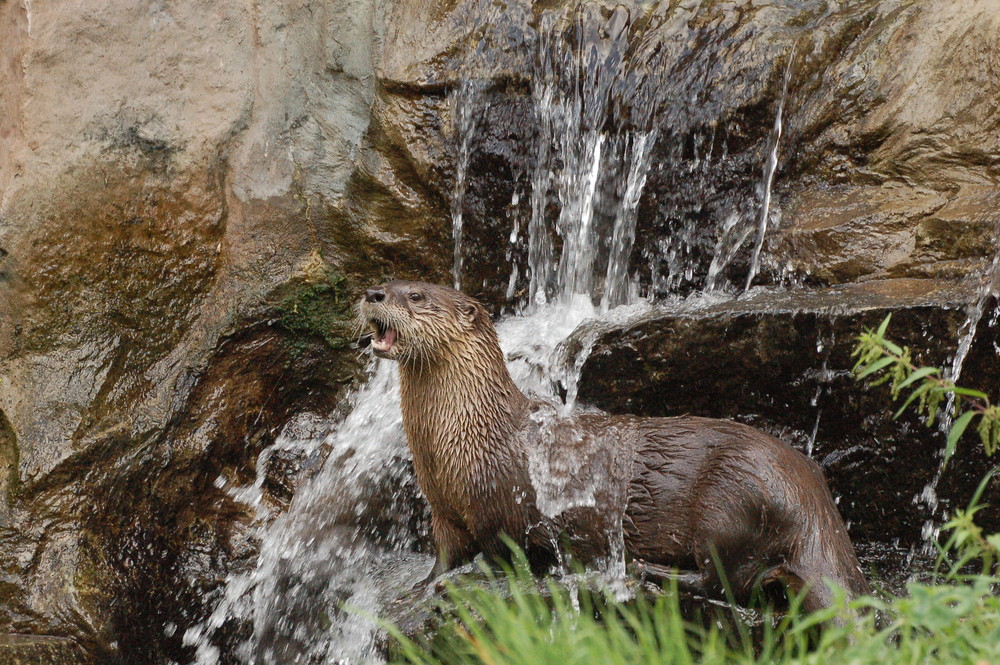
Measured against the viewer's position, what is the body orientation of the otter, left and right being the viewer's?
facing to the left of the viewer
